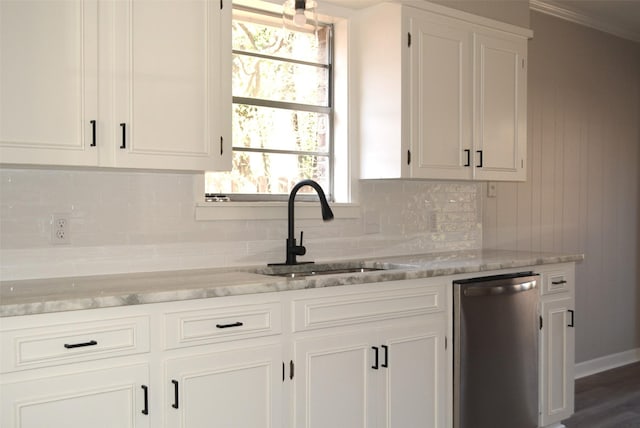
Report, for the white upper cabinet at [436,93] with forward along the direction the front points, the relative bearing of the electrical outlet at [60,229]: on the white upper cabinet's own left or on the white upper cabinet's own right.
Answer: on the white upper cabinet's own right

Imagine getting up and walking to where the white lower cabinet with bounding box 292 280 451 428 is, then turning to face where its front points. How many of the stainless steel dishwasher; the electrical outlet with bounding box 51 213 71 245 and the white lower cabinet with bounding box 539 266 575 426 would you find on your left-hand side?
2

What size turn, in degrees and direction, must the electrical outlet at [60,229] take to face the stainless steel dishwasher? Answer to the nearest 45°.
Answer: approximately 90° to its left

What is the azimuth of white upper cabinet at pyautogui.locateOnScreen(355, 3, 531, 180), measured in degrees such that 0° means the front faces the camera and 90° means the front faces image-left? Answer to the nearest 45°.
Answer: approximately 315°
